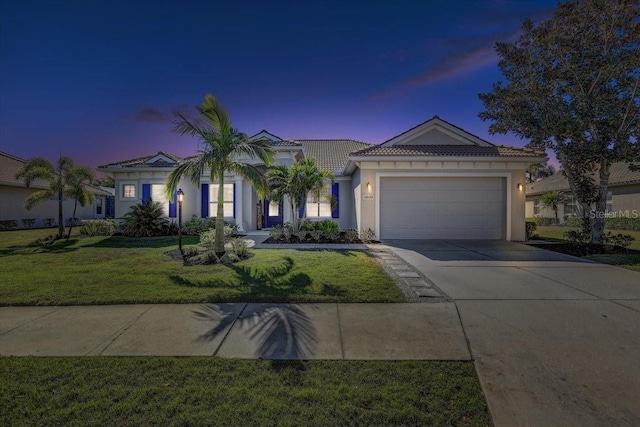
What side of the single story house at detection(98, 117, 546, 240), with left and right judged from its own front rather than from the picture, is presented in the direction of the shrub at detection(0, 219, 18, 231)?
right

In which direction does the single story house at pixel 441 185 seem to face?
toward the camera

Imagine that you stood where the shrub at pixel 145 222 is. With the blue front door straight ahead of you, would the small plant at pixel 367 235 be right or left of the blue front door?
right

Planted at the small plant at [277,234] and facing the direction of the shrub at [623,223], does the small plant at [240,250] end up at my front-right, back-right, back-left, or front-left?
back-right

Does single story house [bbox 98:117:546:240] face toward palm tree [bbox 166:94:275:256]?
no

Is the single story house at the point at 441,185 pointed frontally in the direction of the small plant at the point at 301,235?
no

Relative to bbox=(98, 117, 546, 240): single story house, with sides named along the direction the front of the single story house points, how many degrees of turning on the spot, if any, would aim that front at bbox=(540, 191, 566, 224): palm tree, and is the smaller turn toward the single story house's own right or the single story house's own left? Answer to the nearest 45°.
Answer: approximately 135° to the single story house's own left

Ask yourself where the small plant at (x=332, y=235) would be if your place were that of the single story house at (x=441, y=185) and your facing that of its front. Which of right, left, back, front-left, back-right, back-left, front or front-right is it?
right

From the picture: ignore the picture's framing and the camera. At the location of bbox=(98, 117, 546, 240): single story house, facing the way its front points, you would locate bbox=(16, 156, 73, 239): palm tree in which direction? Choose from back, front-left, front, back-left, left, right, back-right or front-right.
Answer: right

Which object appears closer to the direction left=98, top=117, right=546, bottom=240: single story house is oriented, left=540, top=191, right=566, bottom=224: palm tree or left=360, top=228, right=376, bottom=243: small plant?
the small plant

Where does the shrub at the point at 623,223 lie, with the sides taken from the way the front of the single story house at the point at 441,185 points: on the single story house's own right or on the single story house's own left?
on the single story house's own left

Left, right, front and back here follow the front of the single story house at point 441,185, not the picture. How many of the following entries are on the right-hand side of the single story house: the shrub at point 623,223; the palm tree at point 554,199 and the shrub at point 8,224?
1

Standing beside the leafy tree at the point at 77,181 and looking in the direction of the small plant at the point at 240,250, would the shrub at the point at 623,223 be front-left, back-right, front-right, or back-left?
front-left

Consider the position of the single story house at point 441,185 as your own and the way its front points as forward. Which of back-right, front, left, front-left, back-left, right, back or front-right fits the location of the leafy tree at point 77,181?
right

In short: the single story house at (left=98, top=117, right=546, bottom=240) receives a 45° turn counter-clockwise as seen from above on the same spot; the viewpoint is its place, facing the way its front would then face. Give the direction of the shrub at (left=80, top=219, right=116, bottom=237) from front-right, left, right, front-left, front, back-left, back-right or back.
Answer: back-right

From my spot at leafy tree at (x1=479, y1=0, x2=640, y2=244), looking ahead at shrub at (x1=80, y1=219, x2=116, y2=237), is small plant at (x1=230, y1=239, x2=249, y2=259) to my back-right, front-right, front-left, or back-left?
front-left

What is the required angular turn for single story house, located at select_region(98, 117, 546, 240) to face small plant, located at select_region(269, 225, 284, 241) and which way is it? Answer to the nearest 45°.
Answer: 0° — it already faces it

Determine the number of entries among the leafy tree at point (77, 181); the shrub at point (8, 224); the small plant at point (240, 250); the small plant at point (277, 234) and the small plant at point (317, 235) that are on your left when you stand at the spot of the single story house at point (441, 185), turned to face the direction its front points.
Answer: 0
